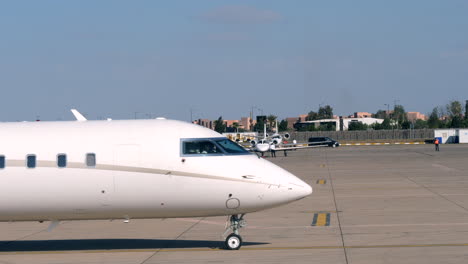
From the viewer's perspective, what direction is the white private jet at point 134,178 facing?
to the viewer's right

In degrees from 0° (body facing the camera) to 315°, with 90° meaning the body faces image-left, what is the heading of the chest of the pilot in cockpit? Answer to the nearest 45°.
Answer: approximately 270°
